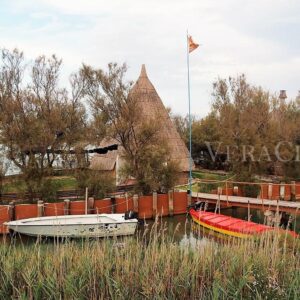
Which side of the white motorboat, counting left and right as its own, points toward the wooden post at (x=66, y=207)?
right

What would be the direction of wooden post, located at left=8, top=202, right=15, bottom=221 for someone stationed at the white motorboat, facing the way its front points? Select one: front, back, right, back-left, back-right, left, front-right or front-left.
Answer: front-right

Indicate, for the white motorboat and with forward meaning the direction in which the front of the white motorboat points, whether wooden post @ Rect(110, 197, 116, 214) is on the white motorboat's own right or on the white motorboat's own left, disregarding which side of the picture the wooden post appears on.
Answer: on the white motorboat's own right

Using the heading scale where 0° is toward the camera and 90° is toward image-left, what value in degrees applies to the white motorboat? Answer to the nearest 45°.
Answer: approximately 90°

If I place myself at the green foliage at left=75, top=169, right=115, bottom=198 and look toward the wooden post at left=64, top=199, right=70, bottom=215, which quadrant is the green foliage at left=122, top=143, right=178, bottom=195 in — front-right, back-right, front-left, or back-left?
back-left

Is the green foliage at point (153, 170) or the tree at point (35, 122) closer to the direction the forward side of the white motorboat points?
the tree

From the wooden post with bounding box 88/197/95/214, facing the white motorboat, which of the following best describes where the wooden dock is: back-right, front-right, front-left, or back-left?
back-left

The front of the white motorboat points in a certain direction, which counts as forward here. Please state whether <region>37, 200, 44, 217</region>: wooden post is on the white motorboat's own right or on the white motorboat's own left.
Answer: on the white motorboat's own right
